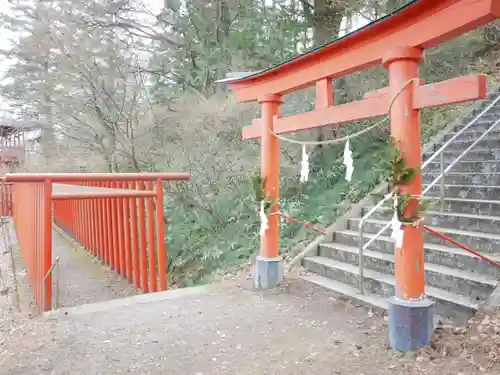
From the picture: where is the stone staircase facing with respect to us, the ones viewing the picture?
facing the viewer and to the left of the viewer

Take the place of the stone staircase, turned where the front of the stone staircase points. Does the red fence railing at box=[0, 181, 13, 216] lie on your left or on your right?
on your right

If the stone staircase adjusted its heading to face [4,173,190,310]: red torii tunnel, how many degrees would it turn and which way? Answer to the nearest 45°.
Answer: approximately 45° to its right

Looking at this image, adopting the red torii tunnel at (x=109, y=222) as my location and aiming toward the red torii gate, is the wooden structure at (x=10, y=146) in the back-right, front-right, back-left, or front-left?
back-left

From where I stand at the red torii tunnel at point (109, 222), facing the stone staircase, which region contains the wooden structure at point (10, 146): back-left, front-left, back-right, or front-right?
back-left

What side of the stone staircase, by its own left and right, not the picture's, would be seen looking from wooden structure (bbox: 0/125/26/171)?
right
